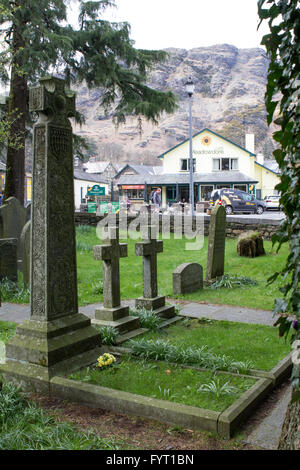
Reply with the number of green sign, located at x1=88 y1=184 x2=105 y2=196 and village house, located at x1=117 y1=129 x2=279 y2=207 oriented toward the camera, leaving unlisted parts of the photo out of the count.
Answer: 2

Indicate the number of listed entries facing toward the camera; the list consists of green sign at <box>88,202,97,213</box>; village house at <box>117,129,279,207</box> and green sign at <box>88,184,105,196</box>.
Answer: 3

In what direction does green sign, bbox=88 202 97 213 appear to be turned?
toward the camera

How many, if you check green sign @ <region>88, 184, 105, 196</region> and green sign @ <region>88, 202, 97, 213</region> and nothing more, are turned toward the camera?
2

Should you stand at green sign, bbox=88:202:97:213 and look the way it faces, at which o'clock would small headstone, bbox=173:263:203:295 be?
The small headstone is roughly at 12 o'clock from the green sign.

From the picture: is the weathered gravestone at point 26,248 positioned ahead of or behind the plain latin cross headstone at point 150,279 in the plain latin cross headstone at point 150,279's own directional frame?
behind

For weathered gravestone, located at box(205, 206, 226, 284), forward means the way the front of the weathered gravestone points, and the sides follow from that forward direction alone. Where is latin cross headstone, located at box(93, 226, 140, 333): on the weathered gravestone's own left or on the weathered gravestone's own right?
on the weathered gravestone's own right

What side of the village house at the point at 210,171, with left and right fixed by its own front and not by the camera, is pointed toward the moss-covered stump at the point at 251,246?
front

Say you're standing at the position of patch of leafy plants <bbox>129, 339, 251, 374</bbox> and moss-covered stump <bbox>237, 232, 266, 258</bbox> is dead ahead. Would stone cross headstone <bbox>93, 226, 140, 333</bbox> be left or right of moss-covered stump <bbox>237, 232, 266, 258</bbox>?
left

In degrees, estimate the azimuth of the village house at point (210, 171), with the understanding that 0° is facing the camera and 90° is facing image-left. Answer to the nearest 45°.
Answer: approximately 0°

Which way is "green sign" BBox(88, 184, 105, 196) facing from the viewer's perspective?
toward the camera

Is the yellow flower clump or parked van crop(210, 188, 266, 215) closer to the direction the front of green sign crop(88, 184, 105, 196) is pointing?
the yellow flower clump

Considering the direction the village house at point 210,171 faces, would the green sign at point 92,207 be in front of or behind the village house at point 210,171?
in front

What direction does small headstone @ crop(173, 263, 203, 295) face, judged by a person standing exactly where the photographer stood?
facing the viewer and to the right of the viewer
